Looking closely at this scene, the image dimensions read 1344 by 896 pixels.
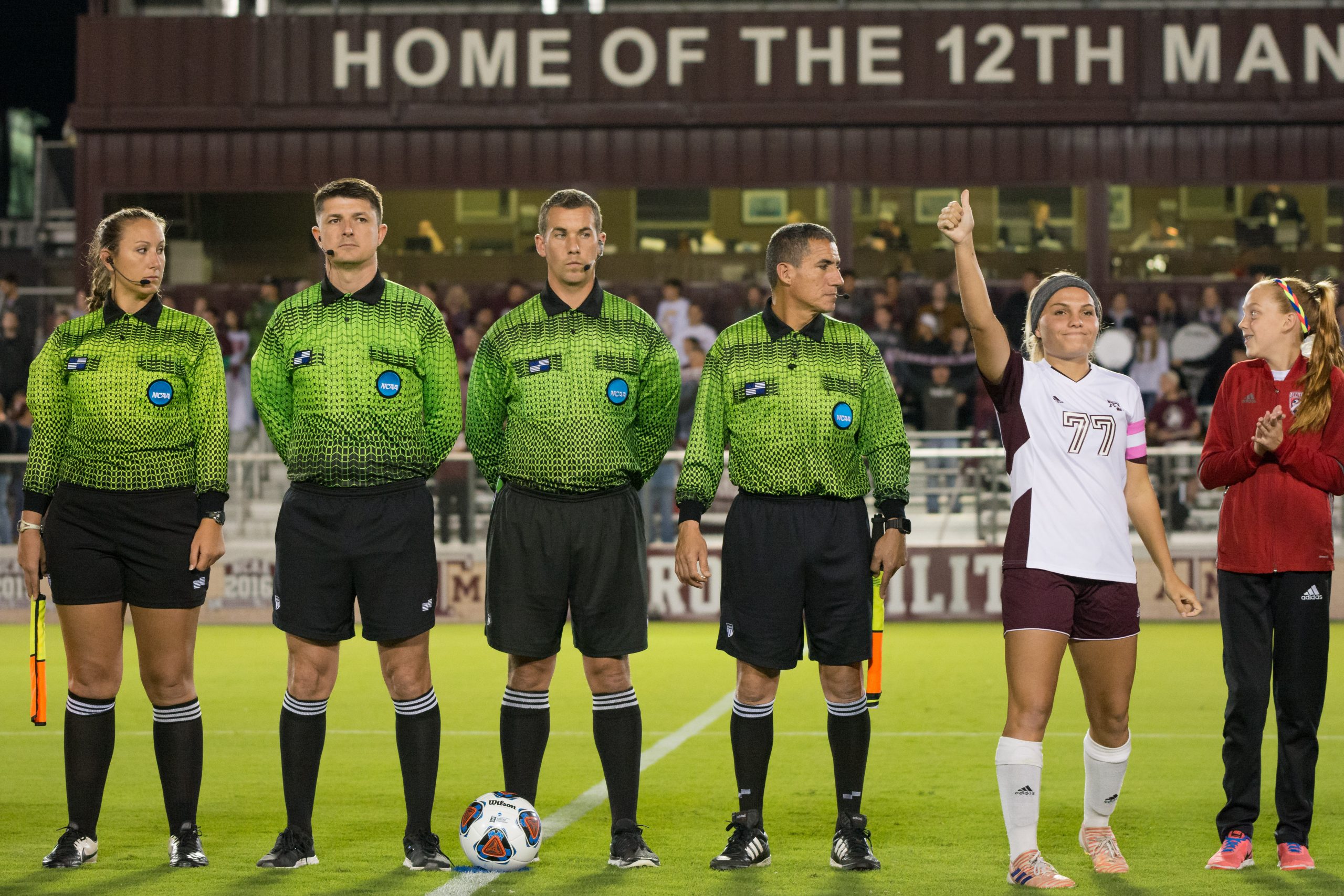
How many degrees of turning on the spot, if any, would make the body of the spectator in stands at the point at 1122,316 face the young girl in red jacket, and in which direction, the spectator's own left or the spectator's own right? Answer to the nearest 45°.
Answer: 0° — they already face them

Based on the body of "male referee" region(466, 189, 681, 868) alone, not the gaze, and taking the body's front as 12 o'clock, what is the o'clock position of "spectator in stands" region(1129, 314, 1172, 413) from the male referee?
The spectator in stands is roughly at 7 o'clock from the male referee.

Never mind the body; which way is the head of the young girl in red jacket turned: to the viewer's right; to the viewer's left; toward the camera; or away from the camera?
to the viewer's left

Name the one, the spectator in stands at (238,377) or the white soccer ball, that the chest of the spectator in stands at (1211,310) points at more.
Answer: the white soccer ball

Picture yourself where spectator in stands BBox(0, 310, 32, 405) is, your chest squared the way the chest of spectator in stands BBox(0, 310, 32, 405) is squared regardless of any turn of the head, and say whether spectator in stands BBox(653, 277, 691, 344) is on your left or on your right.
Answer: on your left

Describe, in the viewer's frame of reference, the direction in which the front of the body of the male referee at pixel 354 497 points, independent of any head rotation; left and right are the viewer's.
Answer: facing the viewer

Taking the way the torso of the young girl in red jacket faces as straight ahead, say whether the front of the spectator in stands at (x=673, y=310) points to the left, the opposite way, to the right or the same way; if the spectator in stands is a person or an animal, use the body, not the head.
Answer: the same way

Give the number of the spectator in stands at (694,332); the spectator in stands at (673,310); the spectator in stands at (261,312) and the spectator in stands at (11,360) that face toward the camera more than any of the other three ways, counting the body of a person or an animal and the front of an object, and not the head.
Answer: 4

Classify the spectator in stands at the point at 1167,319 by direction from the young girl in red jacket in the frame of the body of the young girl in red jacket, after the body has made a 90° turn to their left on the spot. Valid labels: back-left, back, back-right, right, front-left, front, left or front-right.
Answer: left

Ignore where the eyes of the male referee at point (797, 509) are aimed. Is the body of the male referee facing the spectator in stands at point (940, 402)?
no

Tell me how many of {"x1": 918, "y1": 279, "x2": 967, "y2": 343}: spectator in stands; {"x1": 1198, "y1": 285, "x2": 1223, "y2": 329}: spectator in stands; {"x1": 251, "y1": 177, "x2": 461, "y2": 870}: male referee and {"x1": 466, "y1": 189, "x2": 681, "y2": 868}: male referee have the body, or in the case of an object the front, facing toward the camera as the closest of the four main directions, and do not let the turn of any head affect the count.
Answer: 4

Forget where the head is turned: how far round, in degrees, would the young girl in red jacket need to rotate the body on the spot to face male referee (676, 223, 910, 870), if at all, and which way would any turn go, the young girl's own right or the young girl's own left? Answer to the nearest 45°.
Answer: approximately 90° to the young girl's own right

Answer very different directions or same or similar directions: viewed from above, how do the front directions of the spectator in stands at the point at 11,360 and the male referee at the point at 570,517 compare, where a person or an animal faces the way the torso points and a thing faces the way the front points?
same or similar directions

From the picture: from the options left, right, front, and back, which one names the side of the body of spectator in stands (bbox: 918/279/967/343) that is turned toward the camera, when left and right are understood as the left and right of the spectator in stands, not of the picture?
front

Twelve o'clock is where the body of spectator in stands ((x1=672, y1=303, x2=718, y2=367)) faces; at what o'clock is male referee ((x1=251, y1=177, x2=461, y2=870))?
The male referee is roughly at 12 o'clock from the spectator in stands.

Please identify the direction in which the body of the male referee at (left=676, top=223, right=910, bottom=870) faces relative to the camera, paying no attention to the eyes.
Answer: toward the camera

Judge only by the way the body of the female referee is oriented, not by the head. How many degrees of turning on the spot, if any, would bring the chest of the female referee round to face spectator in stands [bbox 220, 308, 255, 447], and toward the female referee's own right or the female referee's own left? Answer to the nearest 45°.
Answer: approximately 180°

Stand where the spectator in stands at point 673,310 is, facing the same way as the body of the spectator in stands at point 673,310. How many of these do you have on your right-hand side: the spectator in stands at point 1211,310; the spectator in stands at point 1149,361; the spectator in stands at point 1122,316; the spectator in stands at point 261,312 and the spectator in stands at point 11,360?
2
